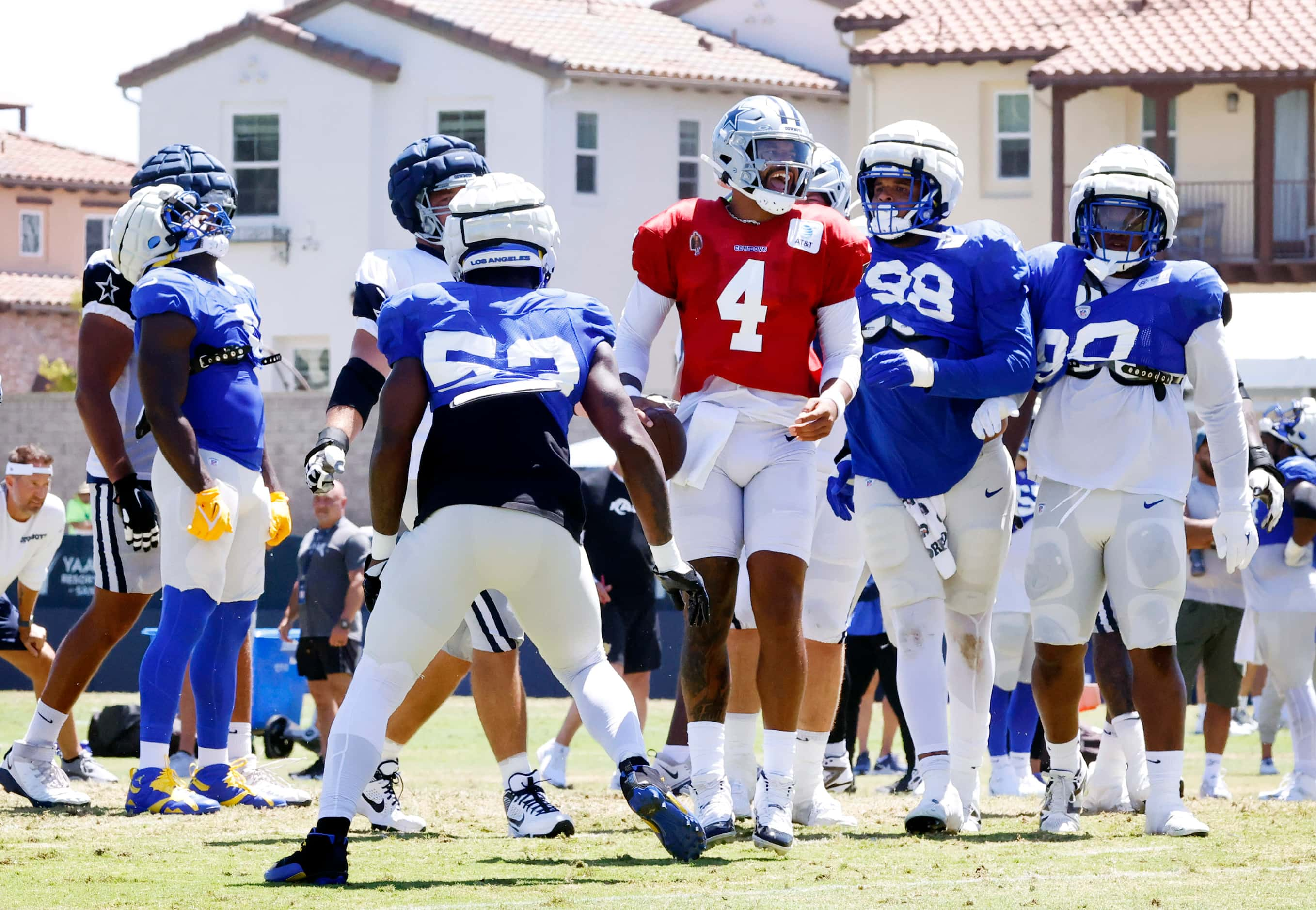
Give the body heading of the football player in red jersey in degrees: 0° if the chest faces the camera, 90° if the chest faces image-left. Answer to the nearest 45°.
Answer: approximately 0°

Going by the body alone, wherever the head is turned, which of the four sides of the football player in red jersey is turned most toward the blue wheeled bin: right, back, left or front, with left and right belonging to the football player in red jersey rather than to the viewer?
back

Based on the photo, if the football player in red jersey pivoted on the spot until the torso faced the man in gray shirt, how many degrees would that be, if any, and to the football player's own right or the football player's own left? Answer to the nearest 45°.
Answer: approximately 135° to the football player's own right

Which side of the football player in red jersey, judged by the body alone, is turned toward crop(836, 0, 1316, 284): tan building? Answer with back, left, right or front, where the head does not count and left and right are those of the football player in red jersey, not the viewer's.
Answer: back

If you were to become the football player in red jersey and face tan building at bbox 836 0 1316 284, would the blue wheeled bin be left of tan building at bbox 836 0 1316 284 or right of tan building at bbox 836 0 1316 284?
left
